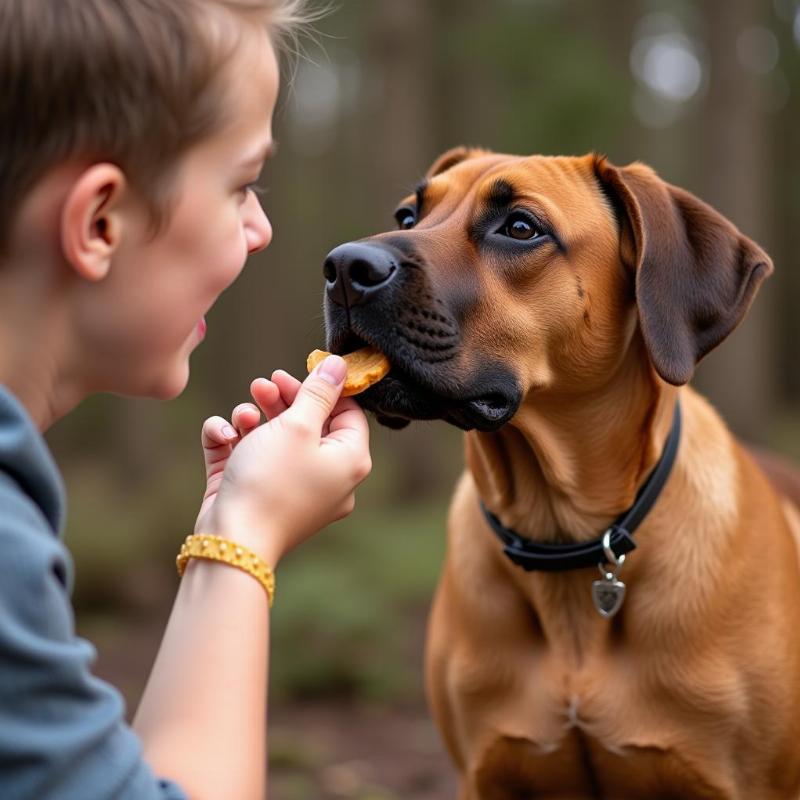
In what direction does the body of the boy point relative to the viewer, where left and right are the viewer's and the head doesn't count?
facing to the right of the viewer

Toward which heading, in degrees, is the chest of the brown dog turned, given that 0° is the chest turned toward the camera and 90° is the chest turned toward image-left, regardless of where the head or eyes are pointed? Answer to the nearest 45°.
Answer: approximately 45°

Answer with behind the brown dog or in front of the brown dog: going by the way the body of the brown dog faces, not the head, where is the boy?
in front

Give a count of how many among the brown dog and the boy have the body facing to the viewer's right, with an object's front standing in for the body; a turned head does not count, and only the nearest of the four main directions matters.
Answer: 1

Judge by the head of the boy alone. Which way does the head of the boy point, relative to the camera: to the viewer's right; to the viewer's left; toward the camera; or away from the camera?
to the viewer's right

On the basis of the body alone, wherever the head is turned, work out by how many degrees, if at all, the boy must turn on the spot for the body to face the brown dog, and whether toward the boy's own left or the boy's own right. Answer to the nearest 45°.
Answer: approximately 45° to the boy's own left
